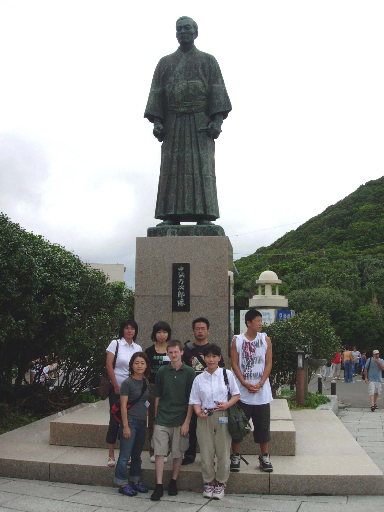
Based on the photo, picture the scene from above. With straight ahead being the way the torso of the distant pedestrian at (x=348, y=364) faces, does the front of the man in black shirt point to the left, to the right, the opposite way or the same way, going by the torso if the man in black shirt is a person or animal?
the opposite way

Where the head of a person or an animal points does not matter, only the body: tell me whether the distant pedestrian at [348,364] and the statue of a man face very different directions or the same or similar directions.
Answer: very different directions

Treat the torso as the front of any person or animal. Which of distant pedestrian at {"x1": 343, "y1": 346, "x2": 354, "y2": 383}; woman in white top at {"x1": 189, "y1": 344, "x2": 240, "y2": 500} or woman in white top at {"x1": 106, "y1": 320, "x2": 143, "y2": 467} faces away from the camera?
the distant pedestrian

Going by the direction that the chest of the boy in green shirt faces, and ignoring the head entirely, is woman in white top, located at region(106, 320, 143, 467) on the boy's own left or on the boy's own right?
on the boy's own right

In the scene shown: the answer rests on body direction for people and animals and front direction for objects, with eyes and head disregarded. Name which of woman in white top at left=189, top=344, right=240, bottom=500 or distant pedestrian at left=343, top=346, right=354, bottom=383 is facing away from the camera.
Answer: the distant pedestrian

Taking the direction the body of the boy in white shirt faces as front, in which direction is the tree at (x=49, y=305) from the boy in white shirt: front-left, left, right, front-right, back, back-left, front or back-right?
back-right

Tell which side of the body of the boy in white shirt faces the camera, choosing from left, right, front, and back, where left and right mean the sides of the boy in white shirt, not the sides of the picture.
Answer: front

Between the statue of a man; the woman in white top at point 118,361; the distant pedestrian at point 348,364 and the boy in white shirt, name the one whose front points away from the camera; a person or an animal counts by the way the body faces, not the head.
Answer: the distant pedestrian

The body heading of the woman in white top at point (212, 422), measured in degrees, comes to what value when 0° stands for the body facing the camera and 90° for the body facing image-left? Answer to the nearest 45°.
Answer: approximately 0°
